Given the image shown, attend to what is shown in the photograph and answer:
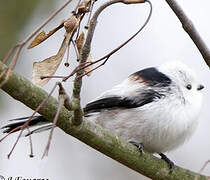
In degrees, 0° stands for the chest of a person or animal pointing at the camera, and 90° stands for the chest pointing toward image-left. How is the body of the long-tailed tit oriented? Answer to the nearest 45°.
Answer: approximately 270°
